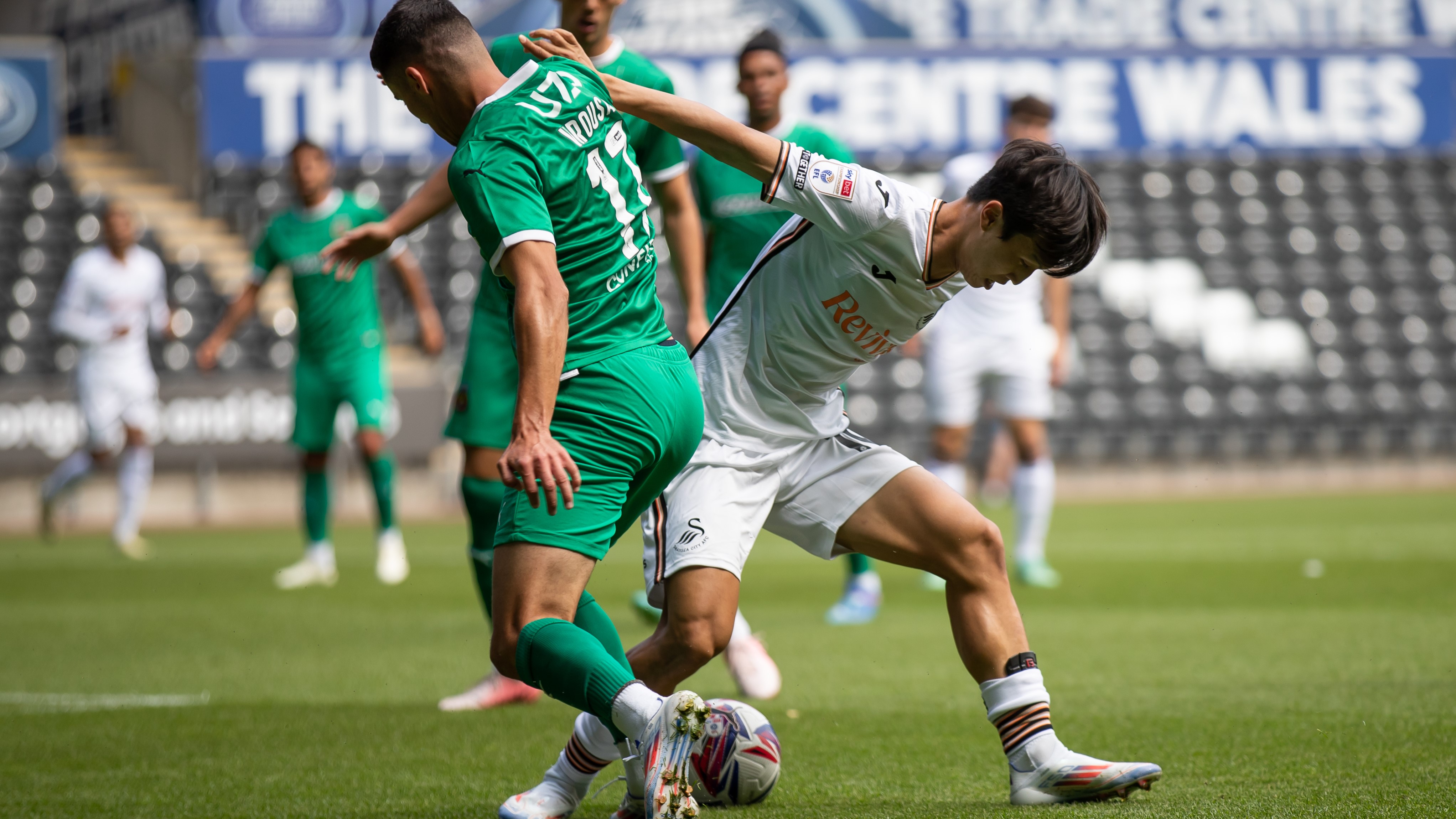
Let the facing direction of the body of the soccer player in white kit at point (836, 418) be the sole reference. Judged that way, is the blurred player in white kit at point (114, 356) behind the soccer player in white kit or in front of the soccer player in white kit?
behind

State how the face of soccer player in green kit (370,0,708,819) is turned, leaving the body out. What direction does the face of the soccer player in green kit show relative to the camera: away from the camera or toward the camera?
away from the camera

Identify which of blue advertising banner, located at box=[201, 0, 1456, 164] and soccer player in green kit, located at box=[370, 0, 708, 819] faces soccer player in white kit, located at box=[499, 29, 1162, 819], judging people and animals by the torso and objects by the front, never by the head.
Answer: the blue advertising banner

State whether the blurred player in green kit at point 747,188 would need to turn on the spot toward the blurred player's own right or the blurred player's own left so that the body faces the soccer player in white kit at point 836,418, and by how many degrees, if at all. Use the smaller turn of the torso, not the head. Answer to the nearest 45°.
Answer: approximately 45° to the blurred player's own left

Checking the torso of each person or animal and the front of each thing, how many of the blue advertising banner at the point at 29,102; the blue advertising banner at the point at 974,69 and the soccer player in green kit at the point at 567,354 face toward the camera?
2

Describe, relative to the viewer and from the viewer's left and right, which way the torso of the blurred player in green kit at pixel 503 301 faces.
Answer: facing the viewer and to the left of the viewer

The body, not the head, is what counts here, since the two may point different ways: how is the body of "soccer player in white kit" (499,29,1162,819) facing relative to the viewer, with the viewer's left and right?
facing the viewer and to the right of the viewer

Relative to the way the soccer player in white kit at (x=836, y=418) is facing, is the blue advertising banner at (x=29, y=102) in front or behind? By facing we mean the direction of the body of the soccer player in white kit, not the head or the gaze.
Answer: behind

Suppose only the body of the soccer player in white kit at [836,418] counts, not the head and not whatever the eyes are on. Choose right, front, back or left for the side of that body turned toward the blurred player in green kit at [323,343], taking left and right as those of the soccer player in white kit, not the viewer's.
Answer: back

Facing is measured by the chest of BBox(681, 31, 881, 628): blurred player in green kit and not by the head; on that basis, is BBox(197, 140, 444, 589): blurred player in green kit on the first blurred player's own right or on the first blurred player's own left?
on the first blurred player's own right

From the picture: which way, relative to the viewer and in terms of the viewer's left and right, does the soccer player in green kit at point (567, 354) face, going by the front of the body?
facing away from the viewer and to the left of the viewer
